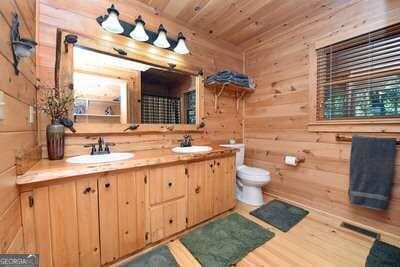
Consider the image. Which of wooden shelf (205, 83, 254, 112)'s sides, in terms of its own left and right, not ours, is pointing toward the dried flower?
right

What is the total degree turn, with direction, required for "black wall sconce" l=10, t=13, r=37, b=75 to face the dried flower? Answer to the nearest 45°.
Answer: approximately 90° to its left

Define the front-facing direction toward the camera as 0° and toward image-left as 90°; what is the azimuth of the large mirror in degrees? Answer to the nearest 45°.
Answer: approximately 315°

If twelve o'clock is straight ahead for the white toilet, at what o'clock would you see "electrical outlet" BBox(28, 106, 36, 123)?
The electrical outlet is roughly at 3 o'clock from the white toilet.

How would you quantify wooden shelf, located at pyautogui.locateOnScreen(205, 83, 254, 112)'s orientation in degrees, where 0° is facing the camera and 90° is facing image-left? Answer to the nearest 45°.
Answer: approximately 315°

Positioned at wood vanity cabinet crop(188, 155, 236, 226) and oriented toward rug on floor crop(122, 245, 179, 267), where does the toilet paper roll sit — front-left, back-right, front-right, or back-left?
back-left

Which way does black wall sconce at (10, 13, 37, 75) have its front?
to the viewer's right
